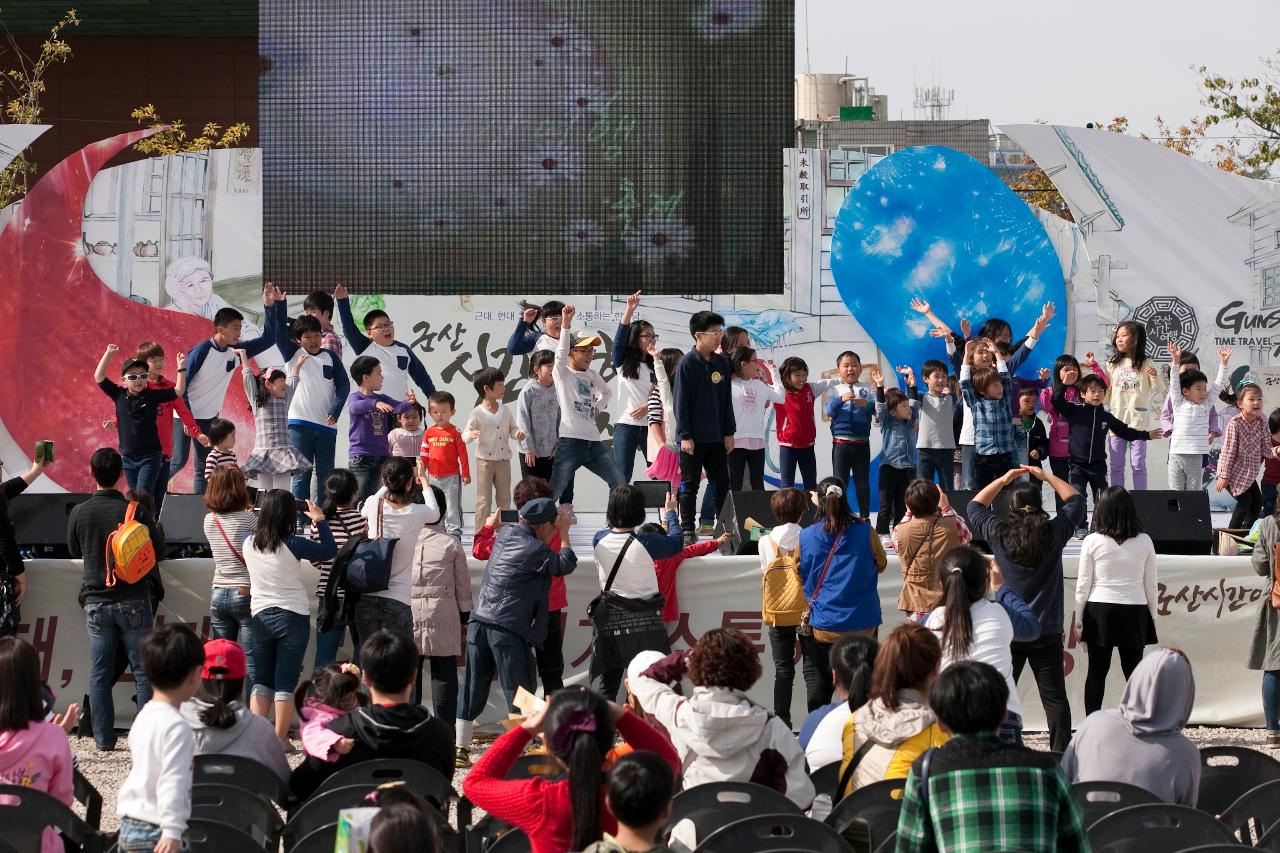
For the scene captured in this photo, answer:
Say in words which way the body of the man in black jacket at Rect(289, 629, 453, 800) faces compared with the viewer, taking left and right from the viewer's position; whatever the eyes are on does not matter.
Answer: facing away from the viewer

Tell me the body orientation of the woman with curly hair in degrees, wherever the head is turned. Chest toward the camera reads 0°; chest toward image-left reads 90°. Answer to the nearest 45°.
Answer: approximately 180°

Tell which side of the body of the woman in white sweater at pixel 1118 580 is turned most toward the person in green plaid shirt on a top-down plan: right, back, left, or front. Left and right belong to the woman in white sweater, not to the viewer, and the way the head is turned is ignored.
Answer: back

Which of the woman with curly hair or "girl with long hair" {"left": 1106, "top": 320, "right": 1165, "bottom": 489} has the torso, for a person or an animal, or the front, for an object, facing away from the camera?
the woman with curly hair

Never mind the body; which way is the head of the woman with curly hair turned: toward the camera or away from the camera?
away from the camera

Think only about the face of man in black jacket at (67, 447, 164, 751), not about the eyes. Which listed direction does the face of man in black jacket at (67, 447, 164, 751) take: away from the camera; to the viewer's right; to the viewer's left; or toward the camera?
away from the camera

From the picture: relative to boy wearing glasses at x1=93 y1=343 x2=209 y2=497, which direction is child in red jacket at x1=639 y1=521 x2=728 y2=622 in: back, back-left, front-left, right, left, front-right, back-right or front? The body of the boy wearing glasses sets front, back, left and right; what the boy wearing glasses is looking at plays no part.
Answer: front-left

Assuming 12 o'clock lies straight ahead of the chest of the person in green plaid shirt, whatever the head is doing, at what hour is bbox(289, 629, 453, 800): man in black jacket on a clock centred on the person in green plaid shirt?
The man in black jacket is roughly at 10 o'clock from the person in green plaid shirt.

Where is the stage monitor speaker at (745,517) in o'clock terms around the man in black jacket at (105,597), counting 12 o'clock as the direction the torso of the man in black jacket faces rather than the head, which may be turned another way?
The stage monitor speaker is roughly at 3 o'clock from the man in black jacket.
